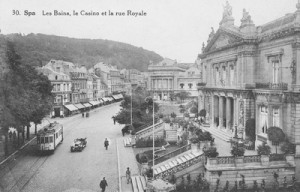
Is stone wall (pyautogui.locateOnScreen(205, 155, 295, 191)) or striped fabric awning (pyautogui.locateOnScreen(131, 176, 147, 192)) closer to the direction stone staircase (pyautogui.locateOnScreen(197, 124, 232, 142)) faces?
the striped fabric awning

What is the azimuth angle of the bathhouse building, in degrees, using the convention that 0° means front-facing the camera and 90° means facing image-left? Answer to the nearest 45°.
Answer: approximately 45°

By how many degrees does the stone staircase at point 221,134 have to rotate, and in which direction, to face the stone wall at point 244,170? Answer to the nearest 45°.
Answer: approximately 45° to its left

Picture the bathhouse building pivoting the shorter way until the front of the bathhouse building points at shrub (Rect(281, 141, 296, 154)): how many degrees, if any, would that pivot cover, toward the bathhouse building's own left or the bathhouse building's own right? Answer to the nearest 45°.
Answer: approximately 45° to the bathhouse building's own left

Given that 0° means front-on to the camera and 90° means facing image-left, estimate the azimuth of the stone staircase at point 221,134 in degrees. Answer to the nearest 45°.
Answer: approximately 45°
